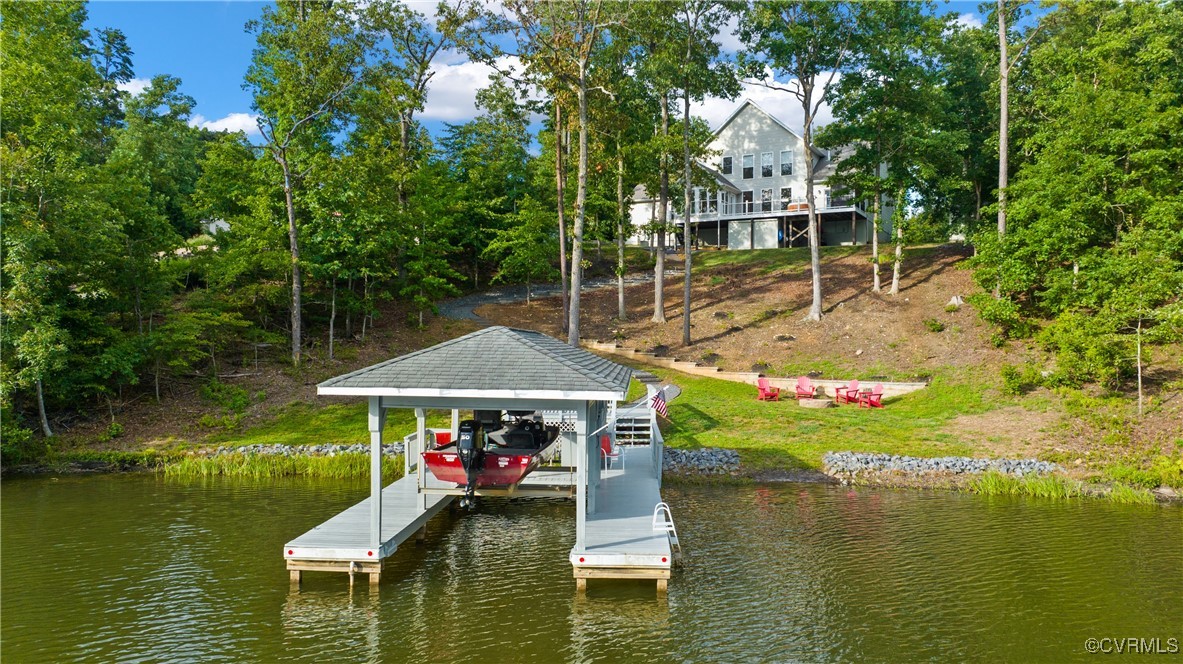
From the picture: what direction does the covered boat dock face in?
toward the camera

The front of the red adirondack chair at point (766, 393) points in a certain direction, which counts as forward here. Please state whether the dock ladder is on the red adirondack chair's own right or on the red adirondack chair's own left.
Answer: on the red adirondack chair's own right

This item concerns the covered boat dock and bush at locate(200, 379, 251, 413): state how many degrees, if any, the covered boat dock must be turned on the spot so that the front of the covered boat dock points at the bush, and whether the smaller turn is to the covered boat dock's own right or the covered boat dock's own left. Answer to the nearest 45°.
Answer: approximately 135° to the covered boat dock's own right

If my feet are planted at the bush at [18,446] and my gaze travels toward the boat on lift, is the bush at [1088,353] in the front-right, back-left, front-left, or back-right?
front-left

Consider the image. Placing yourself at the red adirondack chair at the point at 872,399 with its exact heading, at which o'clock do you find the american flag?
The american flag is roughly at 12 o'clock from the red adirondack chair.

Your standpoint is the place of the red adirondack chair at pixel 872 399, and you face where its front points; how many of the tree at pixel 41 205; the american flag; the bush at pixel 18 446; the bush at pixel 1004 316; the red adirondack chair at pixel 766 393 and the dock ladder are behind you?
1

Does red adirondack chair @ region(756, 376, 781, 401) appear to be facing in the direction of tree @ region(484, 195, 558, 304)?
no

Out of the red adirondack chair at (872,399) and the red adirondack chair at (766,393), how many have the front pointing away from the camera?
0

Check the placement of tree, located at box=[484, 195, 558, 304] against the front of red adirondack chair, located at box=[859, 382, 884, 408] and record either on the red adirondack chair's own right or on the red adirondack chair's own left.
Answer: on the red adirondack chair's own right

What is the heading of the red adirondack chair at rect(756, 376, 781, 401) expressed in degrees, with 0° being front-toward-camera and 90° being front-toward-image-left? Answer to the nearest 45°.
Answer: approximately 315°

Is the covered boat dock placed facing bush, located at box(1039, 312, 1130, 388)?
no

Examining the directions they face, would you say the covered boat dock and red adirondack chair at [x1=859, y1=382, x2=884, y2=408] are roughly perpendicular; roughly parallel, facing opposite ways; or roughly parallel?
roughly perpendicular

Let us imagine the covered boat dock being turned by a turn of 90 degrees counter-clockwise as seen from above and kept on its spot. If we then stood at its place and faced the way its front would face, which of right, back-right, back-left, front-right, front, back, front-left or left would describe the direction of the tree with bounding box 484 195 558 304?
left

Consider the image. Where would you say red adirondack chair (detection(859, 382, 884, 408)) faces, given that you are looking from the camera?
facing the viewer and to the left of the viewer

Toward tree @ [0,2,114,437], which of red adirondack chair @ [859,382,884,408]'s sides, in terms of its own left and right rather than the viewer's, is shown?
front

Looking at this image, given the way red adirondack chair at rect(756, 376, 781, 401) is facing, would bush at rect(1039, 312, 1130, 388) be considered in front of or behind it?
in front

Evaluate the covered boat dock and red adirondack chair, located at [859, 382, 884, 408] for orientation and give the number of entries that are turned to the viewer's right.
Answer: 0
